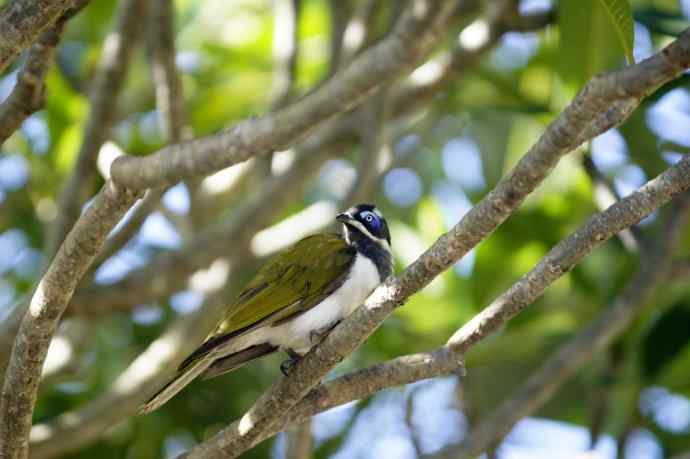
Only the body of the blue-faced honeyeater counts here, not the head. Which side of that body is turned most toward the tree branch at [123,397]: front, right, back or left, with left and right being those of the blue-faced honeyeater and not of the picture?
back

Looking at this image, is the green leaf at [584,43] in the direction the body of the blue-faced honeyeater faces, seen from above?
yes

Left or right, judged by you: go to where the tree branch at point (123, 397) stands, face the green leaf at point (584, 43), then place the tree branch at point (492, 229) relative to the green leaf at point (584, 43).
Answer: right

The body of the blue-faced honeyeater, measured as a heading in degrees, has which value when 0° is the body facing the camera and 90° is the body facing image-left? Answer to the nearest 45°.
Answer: approximately 270°

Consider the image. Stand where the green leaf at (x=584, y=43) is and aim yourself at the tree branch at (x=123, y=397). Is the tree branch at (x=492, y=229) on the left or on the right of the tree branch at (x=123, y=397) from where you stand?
left

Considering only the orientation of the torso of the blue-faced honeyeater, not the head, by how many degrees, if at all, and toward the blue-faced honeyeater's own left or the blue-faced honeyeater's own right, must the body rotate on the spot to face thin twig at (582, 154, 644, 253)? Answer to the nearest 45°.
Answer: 0° — it already faces it

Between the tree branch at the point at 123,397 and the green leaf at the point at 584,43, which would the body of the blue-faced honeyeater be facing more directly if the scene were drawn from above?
the green leaf
